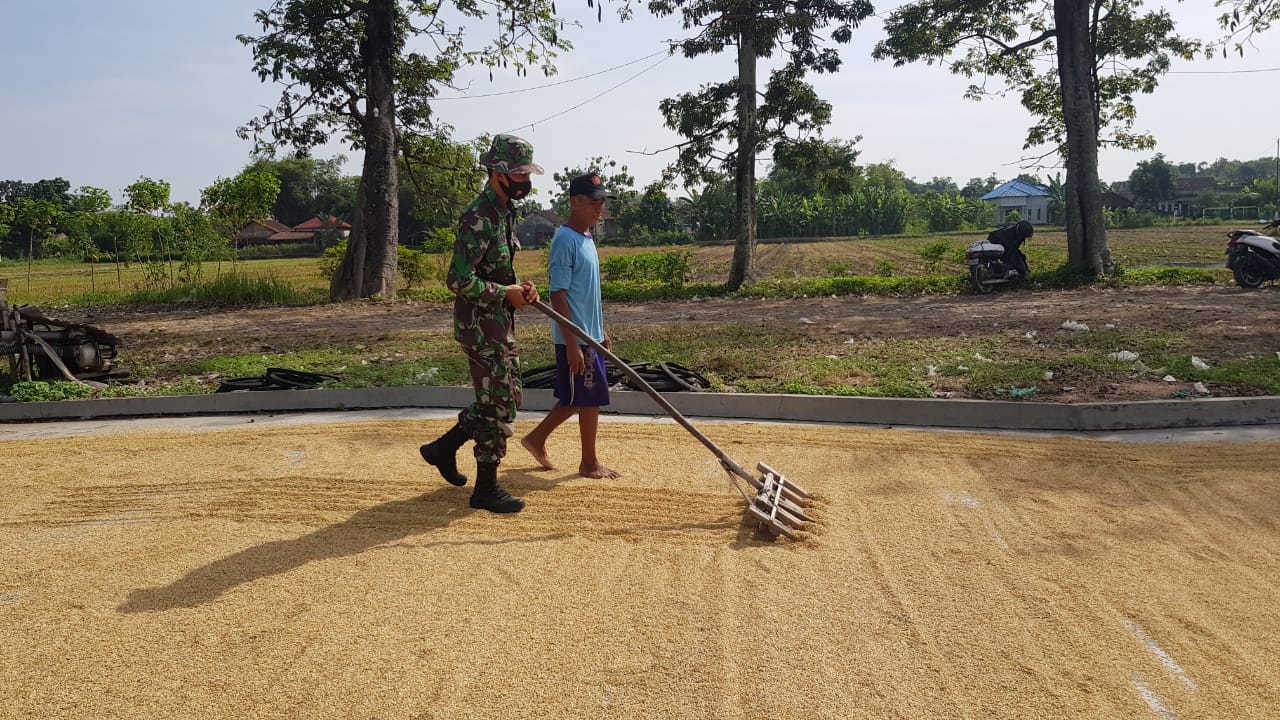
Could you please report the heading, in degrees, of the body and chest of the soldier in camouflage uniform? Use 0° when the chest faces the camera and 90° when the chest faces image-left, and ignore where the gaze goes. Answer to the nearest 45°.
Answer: approximately 270°

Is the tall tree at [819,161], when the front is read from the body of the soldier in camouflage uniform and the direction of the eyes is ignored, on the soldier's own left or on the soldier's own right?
on the soldier's own left

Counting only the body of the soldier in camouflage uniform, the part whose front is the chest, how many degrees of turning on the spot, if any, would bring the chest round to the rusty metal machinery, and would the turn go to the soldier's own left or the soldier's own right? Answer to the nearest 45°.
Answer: approximately 135° to the soldier's own left

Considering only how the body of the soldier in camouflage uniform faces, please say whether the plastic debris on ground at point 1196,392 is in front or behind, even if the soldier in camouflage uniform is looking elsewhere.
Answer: in front

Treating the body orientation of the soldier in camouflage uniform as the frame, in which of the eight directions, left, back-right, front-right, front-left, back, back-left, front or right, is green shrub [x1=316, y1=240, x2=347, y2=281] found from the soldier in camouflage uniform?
left

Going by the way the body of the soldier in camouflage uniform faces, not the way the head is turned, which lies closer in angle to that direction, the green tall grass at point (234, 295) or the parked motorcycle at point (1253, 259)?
the parked motorcycle

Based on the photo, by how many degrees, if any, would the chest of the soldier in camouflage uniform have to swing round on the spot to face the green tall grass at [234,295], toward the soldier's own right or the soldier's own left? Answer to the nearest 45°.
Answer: approximately 90° to the soldier's own left

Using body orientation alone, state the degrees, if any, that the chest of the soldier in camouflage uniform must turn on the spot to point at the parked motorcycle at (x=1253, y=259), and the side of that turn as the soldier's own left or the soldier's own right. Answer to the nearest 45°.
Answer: approximately 45° to the soldier's own left
